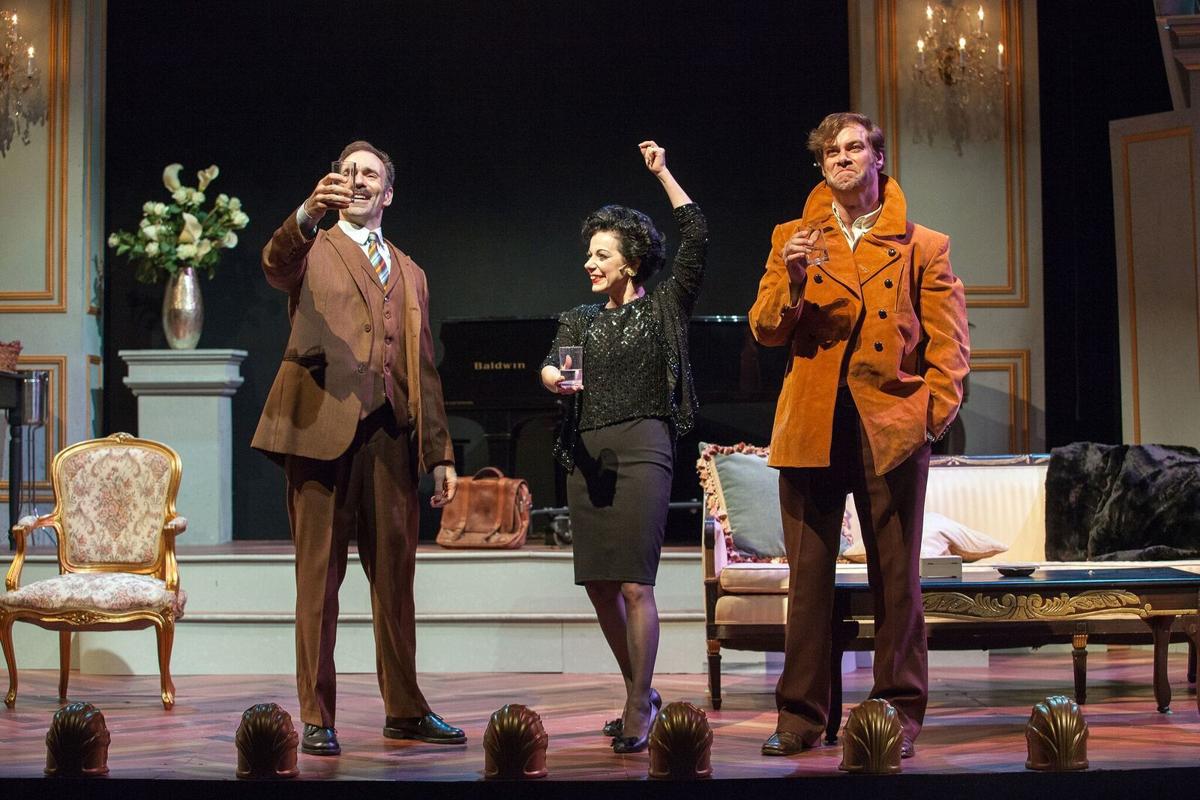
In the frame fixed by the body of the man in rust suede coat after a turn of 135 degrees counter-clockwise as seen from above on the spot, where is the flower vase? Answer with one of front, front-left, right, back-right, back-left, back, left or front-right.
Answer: left

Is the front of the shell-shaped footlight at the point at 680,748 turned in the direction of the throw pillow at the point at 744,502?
yes

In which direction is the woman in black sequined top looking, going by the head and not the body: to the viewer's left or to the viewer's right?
to the viewer's left

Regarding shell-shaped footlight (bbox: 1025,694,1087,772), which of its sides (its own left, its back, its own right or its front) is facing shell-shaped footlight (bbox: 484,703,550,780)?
left

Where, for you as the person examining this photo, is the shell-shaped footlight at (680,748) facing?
facing away from the viewer

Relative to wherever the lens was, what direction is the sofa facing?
facing the viewer

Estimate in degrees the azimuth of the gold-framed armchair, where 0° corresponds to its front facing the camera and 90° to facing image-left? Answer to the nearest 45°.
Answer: approximately 0°

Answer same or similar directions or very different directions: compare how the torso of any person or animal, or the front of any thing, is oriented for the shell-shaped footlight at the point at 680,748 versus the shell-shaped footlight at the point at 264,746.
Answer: same or similar directions

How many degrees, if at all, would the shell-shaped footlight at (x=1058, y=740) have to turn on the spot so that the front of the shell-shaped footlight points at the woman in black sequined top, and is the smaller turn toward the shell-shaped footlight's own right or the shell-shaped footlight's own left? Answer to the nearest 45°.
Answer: approximately 45° to the shell-shaped footlight's own left

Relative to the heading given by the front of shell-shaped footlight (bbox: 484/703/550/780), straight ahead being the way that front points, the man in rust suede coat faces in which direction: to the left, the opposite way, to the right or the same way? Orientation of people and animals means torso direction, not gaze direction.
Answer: the opposite way

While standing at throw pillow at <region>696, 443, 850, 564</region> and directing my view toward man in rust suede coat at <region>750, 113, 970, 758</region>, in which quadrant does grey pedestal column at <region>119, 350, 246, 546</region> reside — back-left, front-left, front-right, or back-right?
back-right

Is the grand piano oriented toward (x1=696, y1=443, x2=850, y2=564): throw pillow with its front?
no

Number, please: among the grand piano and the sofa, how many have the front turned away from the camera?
0

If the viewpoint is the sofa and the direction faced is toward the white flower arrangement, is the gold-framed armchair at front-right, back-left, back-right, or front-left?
front-left

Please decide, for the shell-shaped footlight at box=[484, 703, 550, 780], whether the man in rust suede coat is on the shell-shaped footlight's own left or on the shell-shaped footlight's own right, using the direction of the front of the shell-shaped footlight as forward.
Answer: on the shell-shaped footlight's own right

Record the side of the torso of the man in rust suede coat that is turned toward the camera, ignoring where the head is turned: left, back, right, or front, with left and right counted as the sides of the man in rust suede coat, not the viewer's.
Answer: front

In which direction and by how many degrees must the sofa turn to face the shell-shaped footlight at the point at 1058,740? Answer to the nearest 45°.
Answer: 0° — it already faces it

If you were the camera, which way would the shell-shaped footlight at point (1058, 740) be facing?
facing away from the viewer

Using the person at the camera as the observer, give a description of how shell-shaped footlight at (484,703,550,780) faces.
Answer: facing away from the viewer

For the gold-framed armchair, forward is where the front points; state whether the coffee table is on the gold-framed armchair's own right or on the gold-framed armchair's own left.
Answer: on the gold-framed armchair's own left

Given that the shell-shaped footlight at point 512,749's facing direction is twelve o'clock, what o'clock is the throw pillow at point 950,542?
The throw pillow is roughly at 1 o'clock from the shell-shaped footlight.

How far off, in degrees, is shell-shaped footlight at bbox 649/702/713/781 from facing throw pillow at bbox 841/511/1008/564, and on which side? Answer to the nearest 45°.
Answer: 0° — it already faces it
